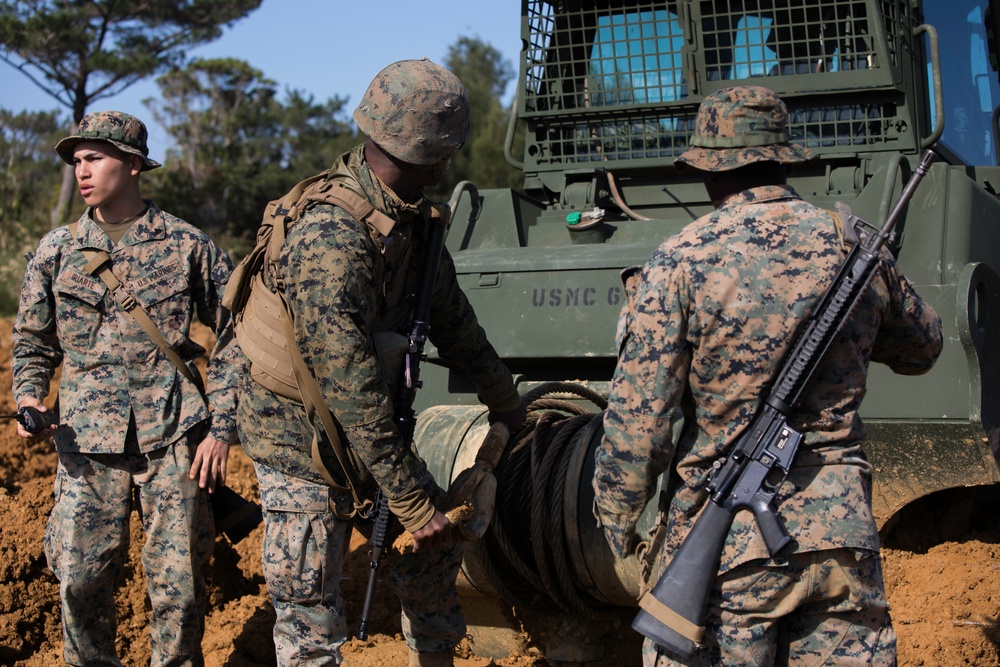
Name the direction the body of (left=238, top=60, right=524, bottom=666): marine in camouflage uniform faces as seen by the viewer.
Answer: to the viewer's right

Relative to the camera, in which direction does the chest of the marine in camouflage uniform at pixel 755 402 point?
away from the camera

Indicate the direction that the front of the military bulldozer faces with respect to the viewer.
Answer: facing away from the viewer

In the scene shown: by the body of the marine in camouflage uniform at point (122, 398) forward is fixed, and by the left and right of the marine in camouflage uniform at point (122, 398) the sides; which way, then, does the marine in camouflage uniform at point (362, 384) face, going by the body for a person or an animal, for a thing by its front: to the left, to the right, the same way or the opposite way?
to the left

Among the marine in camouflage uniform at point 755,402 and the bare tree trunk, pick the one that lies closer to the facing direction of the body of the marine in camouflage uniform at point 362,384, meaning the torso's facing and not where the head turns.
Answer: the marine in camouflage uniform

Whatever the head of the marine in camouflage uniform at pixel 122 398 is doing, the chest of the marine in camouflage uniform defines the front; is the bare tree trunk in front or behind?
behind

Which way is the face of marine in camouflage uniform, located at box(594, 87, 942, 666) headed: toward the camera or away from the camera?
away from the camera

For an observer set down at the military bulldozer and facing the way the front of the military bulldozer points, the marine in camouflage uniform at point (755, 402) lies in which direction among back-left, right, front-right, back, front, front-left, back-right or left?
back

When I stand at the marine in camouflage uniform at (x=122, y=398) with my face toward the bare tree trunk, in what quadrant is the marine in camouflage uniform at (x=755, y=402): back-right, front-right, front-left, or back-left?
back-right
